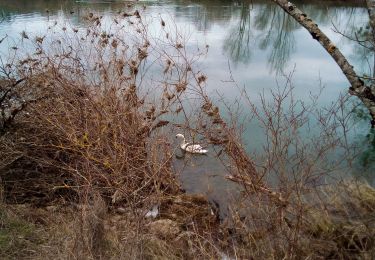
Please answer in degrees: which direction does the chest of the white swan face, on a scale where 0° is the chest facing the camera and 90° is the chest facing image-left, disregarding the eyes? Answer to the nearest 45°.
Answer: approximately 90°
